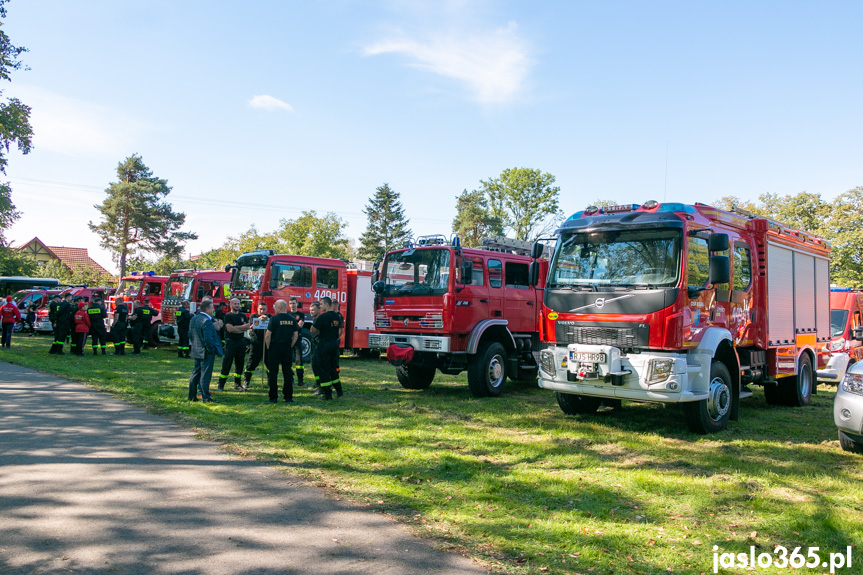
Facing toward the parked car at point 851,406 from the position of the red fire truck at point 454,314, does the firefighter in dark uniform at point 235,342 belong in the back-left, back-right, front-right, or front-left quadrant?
back-right

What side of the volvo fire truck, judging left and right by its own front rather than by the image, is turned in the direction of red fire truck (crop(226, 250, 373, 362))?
right

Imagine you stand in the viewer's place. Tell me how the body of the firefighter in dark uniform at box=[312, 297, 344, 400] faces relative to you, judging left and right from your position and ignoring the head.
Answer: facing away from the viewer and to the left of the viewer

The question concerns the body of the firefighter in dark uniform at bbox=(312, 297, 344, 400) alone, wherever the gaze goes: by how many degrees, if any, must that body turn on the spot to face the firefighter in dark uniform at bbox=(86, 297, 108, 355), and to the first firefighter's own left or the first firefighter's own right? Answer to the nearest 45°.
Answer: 0° — they already face them

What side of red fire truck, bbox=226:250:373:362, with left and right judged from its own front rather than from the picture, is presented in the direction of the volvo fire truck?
left

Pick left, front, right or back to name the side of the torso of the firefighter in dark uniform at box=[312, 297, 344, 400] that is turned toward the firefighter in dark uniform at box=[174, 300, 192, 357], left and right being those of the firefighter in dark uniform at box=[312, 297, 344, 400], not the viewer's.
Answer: front

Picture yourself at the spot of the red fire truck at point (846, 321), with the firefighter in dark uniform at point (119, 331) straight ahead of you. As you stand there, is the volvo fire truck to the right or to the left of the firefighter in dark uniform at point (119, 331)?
left

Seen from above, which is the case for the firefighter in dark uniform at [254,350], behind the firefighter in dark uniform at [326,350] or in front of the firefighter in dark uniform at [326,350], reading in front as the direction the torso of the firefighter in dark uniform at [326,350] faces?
in front

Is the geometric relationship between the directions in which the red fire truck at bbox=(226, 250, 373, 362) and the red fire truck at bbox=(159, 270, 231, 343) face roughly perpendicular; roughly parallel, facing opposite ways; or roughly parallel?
roughly parallel

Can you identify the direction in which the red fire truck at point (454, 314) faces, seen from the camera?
facing the viewer and to the left of the viewer

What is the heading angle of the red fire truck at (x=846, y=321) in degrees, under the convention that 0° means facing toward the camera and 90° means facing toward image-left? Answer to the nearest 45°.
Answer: approximately 45°

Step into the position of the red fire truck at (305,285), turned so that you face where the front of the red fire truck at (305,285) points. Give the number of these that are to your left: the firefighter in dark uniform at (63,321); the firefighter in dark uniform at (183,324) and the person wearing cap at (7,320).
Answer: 0
